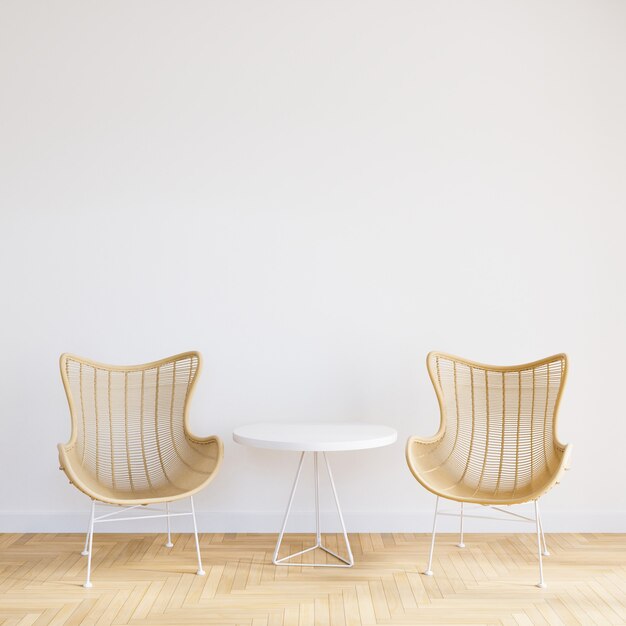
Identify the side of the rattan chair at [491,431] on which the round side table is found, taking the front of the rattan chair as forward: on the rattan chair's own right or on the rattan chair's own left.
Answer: on the rattan chair's own right

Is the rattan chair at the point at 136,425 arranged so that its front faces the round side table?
no

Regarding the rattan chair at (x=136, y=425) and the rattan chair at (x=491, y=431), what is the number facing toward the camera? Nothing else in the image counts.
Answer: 2

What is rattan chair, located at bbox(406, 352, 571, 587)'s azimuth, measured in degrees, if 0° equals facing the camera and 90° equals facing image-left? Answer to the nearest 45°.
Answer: approximately 0°

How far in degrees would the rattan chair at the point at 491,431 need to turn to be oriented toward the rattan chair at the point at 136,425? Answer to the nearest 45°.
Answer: approximately 90° to its right

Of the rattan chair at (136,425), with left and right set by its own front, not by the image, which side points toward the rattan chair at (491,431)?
left

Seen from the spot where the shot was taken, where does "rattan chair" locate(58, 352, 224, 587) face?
facing the viewer
